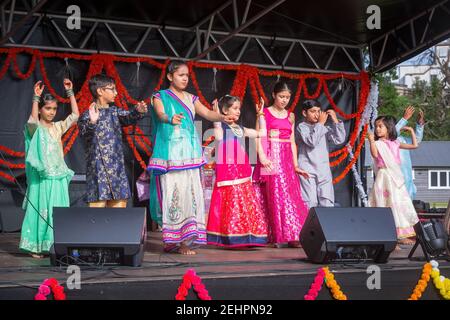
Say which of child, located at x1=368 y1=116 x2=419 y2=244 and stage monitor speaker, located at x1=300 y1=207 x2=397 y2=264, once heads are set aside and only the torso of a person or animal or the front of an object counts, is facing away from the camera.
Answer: the stage monitor speaker

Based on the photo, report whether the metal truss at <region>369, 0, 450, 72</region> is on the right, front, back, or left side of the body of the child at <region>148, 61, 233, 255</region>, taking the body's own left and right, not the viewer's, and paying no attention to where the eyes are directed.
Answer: left

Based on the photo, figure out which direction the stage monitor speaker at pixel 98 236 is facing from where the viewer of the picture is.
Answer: facing away from the viewer

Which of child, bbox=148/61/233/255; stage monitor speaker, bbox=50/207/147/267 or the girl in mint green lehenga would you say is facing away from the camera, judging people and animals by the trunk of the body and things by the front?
the stage monitor speaker

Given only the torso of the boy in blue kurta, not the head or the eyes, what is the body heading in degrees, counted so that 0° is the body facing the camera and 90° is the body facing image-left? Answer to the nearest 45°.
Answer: approximately 315°

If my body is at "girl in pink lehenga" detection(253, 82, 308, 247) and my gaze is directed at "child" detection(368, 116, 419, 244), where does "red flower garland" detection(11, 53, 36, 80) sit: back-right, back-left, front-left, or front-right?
back-left

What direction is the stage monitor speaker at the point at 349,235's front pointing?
away from the camera

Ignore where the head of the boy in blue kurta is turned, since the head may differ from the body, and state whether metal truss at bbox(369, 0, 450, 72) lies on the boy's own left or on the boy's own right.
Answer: on the boy's own left

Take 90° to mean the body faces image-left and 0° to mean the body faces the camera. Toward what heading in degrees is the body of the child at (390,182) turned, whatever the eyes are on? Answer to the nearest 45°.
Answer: approximately 45°

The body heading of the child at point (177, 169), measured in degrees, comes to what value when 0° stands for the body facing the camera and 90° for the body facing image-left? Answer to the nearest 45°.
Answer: approximately 315°
